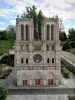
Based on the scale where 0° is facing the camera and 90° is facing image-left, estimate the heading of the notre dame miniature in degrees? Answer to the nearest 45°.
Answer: approximately 0°
